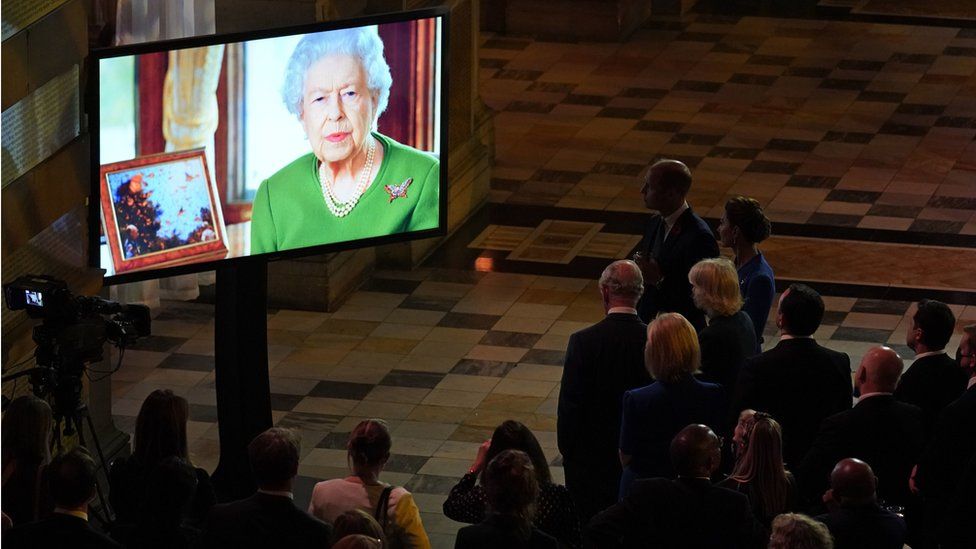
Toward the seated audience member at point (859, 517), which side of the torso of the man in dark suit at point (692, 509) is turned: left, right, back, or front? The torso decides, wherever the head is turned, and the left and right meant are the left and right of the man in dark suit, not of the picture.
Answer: right

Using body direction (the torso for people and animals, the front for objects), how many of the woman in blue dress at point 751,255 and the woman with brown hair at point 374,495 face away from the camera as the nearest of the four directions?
1

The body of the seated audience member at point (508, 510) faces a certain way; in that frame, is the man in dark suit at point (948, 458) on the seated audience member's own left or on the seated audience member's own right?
on the seated audience member's own right

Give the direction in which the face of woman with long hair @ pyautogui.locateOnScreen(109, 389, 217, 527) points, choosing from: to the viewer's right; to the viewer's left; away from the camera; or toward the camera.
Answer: away from the camera

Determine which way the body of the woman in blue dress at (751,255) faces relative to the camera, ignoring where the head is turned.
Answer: to the viewer's left

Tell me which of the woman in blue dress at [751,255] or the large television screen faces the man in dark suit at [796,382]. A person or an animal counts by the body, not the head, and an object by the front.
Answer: the large television screen

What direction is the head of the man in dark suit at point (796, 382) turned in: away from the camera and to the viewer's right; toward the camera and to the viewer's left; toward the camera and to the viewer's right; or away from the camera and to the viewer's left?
away from the camera and to the viewer's left

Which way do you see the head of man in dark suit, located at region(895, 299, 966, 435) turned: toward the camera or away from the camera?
away from the camera

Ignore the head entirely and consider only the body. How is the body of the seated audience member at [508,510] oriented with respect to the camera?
away from the camera

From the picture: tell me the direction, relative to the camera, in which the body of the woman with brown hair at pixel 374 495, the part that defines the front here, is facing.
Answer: away from the camera

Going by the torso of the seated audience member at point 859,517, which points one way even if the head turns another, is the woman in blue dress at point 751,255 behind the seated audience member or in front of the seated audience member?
in front

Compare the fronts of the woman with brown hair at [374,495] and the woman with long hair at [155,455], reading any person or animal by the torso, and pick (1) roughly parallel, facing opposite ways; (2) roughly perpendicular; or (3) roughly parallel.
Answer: roughly parallel

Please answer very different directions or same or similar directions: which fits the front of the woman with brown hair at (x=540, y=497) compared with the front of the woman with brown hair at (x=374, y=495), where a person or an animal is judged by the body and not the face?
same or similar directions

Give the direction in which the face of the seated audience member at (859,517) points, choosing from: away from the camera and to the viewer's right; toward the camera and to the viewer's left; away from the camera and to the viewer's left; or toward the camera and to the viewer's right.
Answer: away from the camera and to the viewer's left

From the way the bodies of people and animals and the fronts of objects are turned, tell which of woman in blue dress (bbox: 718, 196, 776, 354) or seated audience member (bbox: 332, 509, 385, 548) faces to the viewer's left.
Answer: the woman in blue dress

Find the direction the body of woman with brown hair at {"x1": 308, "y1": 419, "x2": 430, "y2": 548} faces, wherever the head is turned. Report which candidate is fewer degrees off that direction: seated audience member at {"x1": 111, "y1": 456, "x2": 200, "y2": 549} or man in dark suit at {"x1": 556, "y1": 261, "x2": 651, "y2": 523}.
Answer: the man in dark suit

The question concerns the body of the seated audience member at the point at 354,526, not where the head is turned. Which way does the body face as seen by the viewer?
away from the camera

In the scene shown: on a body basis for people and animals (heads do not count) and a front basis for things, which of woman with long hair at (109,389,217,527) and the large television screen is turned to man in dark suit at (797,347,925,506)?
the large television screen

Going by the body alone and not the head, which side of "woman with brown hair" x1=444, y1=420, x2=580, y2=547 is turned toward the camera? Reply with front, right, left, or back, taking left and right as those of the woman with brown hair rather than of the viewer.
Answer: back

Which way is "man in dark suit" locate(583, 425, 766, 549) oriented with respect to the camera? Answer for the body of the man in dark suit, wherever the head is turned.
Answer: away from the camera

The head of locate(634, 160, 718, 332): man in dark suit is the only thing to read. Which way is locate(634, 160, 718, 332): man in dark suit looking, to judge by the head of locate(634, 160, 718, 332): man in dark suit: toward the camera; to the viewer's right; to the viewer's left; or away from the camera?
to the viewer's left
